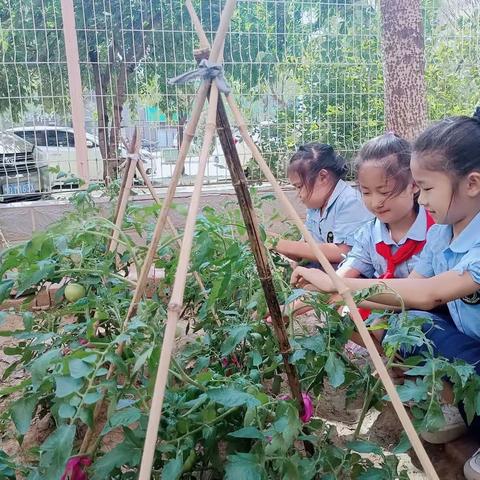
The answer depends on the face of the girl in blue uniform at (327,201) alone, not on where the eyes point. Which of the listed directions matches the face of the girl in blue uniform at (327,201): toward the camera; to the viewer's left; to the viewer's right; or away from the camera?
to the viewer's left

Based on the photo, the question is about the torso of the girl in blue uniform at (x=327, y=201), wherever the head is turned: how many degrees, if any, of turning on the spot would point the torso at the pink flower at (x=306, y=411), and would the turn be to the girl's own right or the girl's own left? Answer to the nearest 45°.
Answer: approximately 45° to the girl's own left

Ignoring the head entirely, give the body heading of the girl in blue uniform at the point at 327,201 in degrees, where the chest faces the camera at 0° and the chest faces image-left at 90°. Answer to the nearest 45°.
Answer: approximately 45°

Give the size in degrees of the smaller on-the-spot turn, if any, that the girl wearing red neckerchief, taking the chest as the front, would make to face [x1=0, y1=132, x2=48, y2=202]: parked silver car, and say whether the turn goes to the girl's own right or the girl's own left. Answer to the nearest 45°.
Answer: approximately 90° to the girl's own right

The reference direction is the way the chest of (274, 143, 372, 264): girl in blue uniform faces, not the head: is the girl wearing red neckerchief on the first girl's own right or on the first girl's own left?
on the first girl's own left

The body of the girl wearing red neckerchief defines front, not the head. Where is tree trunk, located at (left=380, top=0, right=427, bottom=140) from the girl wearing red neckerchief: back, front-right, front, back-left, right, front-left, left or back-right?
back-right

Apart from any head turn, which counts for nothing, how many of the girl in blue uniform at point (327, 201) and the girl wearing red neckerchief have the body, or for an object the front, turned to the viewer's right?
0

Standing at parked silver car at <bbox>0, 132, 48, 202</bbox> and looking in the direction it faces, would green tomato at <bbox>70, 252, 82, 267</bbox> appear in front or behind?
in front

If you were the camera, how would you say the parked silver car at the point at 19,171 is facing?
facing the viewer and to the right of the viewer

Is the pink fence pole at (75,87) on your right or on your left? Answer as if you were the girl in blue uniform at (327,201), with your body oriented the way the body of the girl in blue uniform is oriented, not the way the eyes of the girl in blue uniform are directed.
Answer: on your right

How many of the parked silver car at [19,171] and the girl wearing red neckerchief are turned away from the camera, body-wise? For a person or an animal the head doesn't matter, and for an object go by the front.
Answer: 0

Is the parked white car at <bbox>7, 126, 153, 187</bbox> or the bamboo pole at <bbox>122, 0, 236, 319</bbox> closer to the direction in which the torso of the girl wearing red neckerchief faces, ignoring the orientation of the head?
the bamboo pole

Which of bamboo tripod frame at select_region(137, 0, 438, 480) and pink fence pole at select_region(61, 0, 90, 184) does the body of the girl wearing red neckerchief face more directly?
the bamboo tripod frame

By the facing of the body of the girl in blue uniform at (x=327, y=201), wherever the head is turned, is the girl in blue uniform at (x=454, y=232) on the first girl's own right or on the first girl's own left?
on the first girl's own left

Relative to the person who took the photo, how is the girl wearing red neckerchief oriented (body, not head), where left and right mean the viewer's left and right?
facing the viewer and to the left of the viewer

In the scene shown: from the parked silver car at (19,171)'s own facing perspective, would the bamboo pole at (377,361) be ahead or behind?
ahead

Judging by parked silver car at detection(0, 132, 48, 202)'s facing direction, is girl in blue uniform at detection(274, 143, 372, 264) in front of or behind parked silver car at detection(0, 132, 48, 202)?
in front
